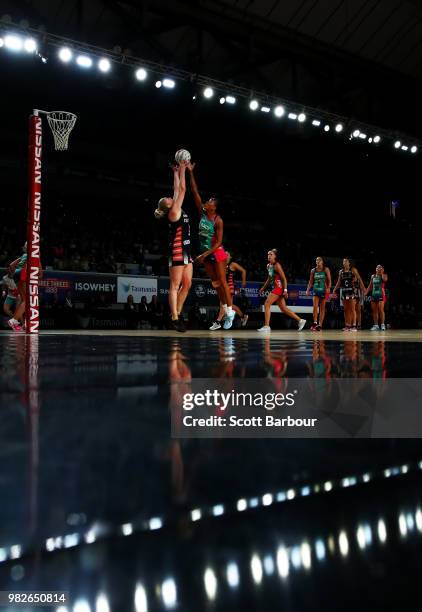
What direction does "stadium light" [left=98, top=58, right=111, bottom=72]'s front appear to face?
toward the camera

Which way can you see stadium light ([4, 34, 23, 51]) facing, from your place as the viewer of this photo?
facing the viewer

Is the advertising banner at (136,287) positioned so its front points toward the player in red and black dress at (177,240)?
yes

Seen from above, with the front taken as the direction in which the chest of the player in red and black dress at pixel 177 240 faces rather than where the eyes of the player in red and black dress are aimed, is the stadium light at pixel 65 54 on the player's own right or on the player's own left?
on the player's own left

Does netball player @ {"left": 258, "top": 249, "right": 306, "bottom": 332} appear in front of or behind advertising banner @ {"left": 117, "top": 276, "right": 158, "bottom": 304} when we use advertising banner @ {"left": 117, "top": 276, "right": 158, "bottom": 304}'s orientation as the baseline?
in front

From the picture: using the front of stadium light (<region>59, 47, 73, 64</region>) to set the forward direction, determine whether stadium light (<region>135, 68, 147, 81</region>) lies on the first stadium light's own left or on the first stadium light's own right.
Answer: on the first stadium light's own left

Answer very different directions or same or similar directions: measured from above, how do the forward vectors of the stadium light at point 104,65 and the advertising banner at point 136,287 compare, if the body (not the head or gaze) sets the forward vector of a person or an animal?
same or similar directions

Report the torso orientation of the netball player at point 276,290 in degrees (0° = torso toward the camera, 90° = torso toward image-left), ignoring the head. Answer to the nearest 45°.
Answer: approximately 90°

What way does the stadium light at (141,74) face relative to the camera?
toward the camera

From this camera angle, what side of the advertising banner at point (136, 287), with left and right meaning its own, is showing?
front

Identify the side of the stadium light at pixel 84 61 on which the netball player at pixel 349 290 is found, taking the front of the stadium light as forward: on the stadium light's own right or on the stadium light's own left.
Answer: on the stadium light's own left

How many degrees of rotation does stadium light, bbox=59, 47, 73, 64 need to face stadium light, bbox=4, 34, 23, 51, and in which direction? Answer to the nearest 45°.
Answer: approximately 45° to its right
